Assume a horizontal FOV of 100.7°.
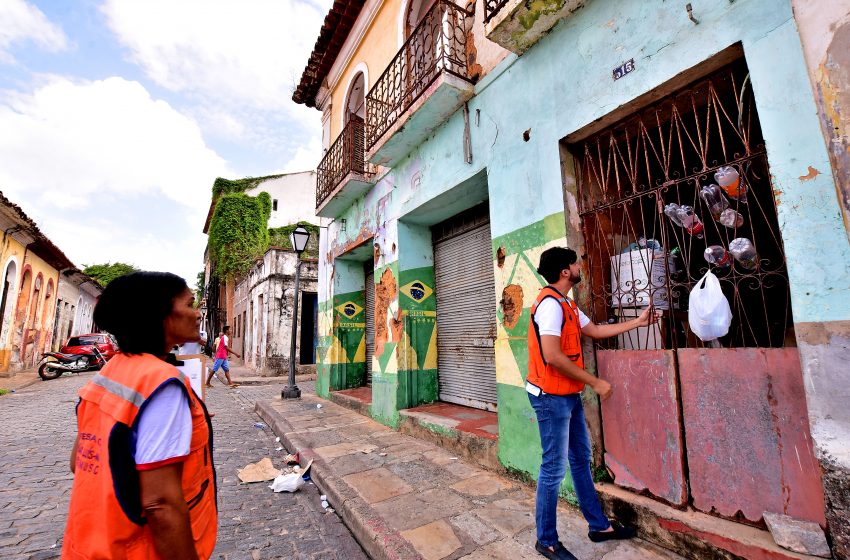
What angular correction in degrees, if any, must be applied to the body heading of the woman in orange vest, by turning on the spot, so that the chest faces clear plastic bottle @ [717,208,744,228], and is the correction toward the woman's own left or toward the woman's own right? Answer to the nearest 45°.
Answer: approximately 45° to the woman's own right

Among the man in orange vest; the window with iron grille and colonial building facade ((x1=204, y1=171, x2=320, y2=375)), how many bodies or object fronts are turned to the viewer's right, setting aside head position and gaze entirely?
1

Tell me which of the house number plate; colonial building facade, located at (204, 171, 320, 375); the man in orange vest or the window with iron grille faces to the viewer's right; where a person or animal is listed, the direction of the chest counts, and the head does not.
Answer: the man in orange vest

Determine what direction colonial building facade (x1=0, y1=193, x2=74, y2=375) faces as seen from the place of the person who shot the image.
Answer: facing the viewer and to the right of the viewer

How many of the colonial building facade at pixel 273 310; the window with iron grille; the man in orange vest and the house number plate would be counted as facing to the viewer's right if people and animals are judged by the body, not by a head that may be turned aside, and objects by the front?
1

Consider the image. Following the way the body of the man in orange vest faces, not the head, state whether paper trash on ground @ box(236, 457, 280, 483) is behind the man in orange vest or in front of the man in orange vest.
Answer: behind

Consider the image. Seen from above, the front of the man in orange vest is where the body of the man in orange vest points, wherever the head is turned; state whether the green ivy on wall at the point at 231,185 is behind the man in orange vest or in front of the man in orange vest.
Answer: behind

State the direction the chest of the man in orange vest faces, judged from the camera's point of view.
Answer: to the viewer's right

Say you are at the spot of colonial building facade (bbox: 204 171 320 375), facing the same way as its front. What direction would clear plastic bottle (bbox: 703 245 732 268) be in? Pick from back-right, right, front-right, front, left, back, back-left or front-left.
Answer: front-left

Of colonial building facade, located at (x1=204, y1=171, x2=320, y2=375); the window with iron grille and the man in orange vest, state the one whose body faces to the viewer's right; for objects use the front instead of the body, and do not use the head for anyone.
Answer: the man in orange vest

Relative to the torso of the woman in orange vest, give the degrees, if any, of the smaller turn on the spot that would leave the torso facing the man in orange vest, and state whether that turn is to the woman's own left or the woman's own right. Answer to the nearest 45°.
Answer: approximately 45° to the woman's own right

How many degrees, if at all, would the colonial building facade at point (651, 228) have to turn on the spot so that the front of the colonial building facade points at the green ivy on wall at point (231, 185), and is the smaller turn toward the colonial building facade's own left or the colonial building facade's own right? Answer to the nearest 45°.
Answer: approximately 90° to the colonial building facade's own right

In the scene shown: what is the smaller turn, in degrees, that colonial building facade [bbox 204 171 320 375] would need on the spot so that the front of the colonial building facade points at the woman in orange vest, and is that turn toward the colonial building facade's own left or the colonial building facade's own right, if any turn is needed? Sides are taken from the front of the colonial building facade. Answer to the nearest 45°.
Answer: approximately 45° to the colonial building facade's own left

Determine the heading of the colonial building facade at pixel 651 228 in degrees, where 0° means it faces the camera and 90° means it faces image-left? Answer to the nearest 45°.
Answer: approximately 45°

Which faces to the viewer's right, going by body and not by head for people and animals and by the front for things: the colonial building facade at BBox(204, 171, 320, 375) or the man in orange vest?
the man in orange vest

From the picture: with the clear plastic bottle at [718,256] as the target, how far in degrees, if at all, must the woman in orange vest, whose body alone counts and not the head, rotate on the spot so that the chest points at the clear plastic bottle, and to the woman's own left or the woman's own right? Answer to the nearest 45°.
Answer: approximately 45° to the woman's own right
